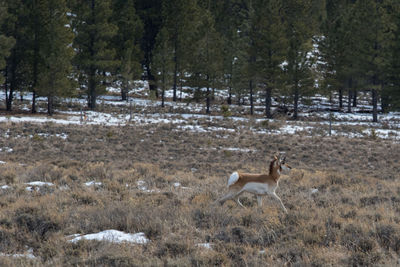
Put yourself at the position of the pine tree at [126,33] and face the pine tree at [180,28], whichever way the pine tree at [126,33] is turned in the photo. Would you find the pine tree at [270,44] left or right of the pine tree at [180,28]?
right

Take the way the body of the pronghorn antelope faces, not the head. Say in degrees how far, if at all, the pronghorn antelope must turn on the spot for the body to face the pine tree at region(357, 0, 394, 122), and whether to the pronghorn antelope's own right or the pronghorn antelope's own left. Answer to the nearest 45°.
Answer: approximately 90° to the pronghorn antelope's own left

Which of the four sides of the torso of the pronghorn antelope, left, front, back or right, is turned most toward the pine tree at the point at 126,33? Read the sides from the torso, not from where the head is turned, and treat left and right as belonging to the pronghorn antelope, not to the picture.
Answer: left

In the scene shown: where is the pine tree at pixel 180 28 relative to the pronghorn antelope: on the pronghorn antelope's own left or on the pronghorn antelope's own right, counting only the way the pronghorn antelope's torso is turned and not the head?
on the pronghorn antelope's own left

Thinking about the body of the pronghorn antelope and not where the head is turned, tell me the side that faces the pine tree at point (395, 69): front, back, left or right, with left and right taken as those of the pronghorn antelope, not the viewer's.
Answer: left

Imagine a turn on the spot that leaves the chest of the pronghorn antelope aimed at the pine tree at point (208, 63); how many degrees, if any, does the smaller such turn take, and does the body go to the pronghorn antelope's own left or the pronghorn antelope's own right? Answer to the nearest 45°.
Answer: approximately 90° to the pronghorn antelope's own left

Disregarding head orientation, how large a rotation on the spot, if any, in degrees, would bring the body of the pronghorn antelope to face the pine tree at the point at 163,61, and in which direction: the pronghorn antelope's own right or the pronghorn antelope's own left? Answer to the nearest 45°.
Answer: approximately 90° to the pronghorn antelope's own left

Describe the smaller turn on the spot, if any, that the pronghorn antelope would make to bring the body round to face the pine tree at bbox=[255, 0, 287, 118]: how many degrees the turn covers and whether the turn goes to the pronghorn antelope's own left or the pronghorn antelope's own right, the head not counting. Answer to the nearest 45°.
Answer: approximately 90° to the pronghorn antelope's own left

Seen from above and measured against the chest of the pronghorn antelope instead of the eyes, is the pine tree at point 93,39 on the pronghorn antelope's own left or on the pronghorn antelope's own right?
on the pronghorn antelope's own left

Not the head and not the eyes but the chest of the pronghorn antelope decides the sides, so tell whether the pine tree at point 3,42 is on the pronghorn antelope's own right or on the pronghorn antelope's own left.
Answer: on the pronghorn antelope's own left

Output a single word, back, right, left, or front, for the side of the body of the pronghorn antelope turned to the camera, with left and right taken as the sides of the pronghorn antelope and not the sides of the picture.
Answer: right

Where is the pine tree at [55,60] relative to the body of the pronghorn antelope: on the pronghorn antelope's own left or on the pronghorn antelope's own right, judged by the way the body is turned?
on the pronghorn antelope's own left
